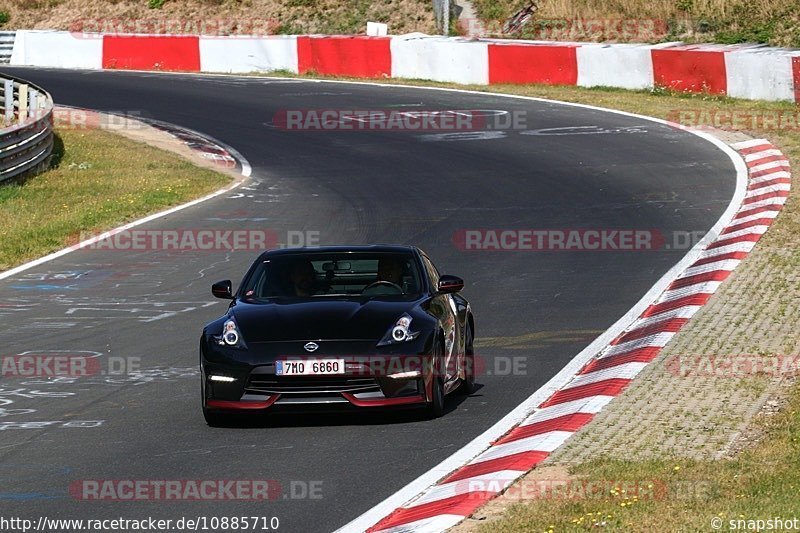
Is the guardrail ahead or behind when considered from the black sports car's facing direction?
behind

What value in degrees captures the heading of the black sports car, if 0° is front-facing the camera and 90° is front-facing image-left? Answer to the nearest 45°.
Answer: approximately 0°

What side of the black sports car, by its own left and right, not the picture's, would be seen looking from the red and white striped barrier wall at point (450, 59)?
back

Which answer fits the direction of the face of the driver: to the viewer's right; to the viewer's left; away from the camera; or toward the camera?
toward the camera

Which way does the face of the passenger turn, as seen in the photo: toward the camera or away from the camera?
toward the camera
